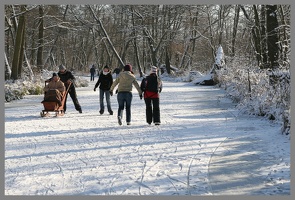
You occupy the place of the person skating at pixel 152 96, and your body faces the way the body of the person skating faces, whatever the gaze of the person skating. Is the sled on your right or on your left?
on your left

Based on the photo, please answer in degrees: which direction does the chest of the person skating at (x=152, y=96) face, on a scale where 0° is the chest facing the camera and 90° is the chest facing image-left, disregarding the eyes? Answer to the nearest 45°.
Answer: approximately 180°
